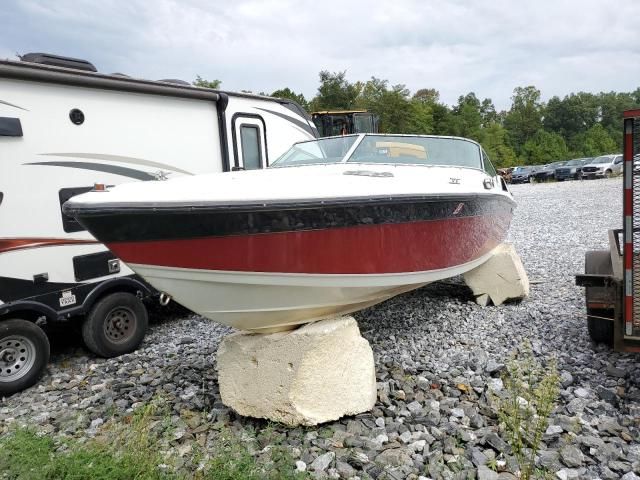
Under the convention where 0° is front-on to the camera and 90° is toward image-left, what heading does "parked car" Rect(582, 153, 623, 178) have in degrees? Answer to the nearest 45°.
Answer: approximately 45°

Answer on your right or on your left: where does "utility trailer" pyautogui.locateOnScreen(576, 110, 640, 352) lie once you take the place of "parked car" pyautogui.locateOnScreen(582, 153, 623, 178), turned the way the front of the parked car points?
on your left

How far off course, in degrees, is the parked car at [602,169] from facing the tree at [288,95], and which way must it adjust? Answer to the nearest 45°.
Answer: approximately 45° to its right

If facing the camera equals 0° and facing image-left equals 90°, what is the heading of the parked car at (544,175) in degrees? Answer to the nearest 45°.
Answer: approximately 45°

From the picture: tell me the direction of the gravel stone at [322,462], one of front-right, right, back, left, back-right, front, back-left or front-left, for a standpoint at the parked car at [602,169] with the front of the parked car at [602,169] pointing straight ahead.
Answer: front-left

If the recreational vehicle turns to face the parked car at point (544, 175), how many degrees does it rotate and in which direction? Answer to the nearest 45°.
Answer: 0° — it already faces it

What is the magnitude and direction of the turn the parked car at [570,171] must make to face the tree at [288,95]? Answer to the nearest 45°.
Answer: approximately 45° to its right

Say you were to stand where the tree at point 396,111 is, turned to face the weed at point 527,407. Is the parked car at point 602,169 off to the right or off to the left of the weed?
left

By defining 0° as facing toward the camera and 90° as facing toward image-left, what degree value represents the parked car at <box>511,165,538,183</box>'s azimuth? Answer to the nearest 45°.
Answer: approximately 45°

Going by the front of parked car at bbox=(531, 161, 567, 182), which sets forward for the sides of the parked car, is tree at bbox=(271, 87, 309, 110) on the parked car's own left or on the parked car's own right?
on the parked car's own right

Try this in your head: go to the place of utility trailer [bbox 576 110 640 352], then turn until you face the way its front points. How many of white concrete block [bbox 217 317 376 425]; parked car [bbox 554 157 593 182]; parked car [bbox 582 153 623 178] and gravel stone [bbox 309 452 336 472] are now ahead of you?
2

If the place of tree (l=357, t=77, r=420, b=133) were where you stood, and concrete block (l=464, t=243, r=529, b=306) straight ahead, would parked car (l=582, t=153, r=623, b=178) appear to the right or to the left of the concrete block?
left

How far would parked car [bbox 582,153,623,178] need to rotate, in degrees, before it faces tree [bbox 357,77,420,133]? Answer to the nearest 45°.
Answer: approximately 90° to its right
